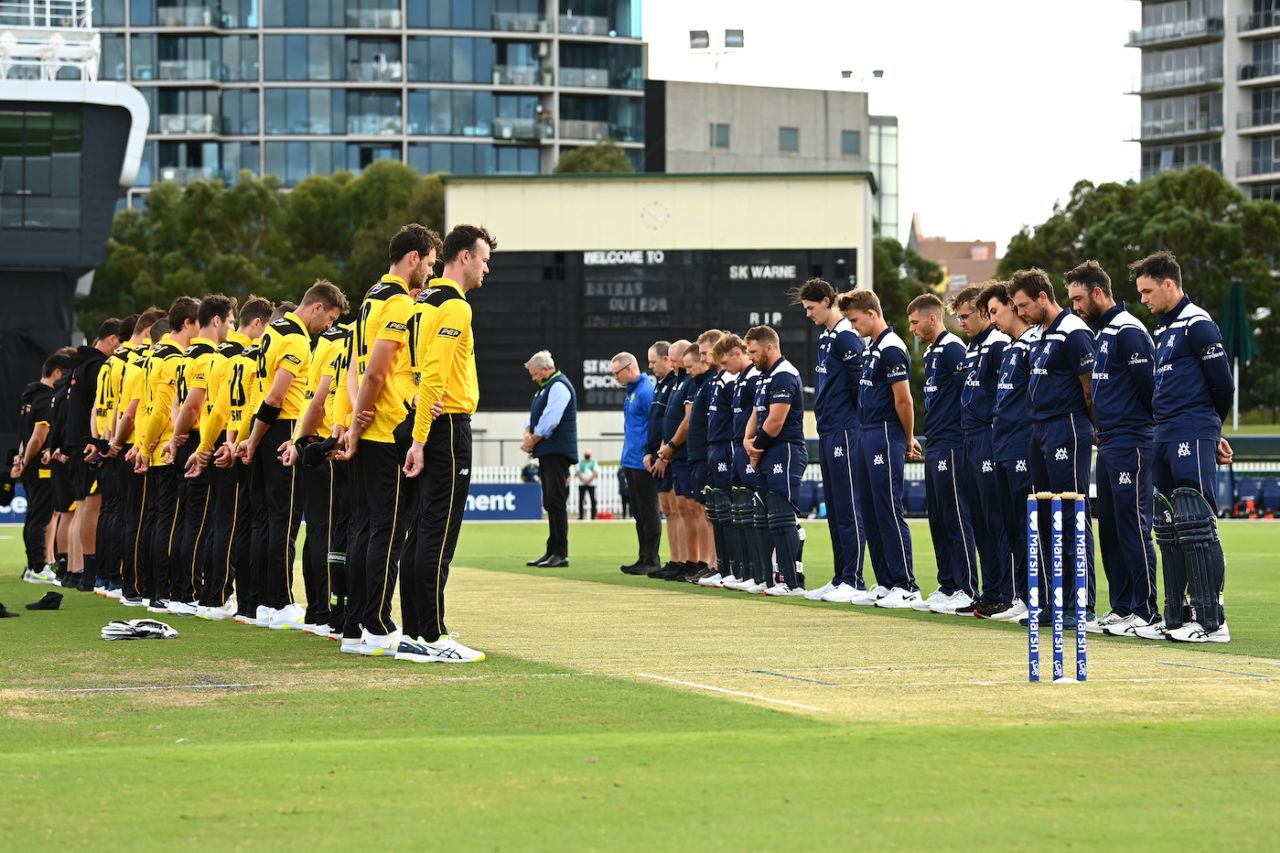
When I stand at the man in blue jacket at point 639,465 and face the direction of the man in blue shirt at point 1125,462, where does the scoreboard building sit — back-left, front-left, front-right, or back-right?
back-left

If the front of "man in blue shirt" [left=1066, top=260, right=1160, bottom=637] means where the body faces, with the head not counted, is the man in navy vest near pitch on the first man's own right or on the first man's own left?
on the first man's own right

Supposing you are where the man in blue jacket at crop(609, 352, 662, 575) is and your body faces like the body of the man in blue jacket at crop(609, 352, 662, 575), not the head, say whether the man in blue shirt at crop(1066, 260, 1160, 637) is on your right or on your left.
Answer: on your left

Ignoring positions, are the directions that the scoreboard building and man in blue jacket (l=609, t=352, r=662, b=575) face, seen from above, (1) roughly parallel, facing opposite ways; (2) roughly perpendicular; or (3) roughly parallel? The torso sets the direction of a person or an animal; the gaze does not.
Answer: roughly perpendicular

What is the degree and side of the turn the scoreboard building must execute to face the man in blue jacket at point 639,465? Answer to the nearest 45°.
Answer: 0° — it already faces them

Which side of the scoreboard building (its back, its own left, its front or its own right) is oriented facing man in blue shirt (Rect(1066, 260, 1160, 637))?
front

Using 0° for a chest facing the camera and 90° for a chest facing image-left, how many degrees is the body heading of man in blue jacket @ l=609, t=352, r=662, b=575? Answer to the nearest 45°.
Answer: approximately 90°

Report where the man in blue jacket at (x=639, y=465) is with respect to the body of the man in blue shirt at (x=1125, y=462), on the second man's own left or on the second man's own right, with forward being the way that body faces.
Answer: on the second man's own right

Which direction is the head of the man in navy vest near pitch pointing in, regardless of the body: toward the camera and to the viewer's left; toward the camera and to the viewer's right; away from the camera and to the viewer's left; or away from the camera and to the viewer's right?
toward the camera and to the viewer's left
